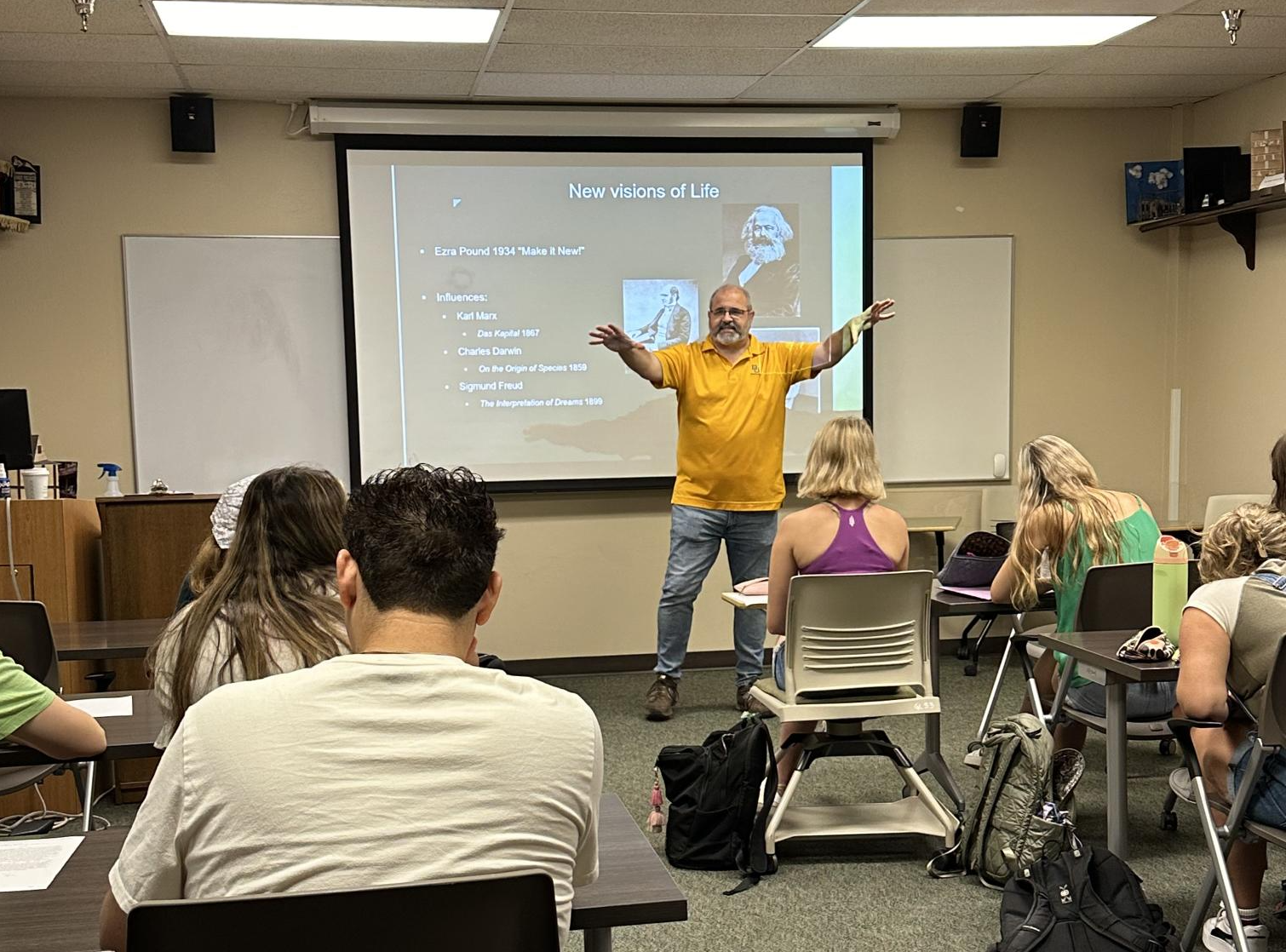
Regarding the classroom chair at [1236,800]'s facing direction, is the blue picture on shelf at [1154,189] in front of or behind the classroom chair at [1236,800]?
in front

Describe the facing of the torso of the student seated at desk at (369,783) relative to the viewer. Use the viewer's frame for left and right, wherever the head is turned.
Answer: facing away from the viewer

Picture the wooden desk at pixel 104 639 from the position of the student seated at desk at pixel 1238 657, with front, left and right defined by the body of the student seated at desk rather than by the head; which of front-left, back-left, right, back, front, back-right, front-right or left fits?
front-left

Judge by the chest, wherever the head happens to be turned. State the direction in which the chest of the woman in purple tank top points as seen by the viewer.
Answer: away from the camera

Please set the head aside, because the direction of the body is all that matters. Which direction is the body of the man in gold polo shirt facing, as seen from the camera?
toward the camera

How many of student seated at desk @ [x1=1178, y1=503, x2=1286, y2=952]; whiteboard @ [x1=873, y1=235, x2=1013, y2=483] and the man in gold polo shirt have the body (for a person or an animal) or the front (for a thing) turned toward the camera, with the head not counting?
2

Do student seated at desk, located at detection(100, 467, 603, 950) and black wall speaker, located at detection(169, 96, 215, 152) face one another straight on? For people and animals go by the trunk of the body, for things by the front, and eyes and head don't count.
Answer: yes

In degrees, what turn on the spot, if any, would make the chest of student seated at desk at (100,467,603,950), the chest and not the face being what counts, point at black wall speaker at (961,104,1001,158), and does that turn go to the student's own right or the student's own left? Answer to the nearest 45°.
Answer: approximately 45° to the student's own right

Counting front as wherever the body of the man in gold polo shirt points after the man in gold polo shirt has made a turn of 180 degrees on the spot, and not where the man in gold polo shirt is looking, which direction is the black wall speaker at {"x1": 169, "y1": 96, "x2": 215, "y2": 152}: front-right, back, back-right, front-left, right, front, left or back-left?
left

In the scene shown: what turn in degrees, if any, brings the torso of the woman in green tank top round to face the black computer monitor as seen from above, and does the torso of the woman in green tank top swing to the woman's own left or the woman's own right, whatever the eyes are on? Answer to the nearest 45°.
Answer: approximately 45° to the woman's own left

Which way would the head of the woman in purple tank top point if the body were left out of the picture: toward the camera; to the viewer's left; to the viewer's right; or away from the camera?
away from the camera

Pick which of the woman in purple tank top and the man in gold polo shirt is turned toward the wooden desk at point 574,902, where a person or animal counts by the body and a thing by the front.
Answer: the man in gold polo shirt

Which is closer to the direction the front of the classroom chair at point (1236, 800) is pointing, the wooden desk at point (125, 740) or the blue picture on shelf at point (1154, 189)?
the blue picture on shelf

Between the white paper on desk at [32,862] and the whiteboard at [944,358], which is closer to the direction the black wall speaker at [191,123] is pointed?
the white paper on desk

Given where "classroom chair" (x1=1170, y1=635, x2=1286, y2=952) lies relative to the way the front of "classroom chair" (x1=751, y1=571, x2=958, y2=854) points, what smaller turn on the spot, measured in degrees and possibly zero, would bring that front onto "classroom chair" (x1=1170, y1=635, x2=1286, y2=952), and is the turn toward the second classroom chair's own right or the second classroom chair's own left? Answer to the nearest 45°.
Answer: approximately 135° to the second classroom chair's own right

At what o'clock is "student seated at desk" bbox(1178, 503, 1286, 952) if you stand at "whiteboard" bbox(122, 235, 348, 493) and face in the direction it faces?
The student seated at desk is roughly at 11 o'clock from the whiteboard.

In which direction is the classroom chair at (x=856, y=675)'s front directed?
away from the camera

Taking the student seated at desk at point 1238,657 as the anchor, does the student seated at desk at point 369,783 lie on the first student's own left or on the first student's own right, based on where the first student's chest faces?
on the first student's own left
